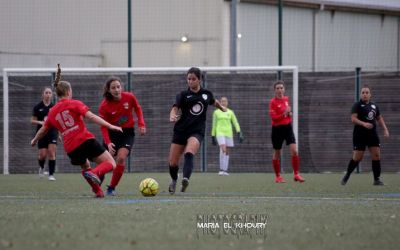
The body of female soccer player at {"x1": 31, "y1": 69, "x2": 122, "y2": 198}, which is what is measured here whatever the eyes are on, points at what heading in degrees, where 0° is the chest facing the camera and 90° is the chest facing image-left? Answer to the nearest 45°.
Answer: approximately 225°

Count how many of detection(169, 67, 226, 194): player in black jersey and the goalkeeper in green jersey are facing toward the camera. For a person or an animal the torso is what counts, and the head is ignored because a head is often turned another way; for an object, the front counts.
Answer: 2

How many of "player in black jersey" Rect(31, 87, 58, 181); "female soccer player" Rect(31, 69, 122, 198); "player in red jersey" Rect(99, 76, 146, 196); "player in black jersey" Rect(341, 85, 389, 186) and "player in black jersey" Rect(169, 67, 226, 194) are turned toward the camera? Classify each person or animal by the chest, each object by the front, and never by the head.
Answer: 4

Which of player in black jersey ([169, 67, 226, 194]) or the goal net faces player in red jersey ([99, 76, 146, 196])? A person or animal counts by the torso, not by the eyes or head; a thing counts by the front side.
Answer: the goal net

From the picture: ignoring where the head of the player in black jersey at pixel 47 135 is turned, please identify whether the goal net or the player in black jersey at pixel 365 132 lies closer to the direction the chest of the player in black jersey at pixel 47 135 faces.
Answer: the player in black jersey

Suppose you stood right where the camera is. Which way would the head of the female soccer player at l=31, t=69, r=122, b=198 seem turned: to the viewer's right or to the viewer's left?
to the viewer's right

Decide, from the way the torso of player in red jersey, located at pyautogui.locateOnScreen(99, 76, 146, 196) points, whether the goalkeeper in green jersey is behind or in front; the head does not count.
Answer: behind

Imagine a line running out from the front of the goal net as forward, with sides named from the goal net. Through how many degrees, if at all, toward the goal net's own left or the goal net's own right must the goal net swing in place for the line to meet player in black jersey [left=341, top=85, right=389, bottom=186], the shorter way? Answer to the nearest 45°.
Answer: approximately 45° to the goal net's own left

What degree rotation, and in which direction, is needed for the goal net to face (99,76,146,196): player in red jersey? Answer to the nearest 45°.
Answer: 0° — it already faces them

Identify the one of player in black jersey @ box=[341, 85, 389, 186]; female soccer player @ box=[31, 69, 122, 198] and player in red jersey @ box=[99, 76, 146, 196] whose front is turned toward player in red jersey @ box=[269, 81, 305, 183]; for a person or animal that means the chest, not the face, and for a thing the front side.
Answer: the female soccer player
